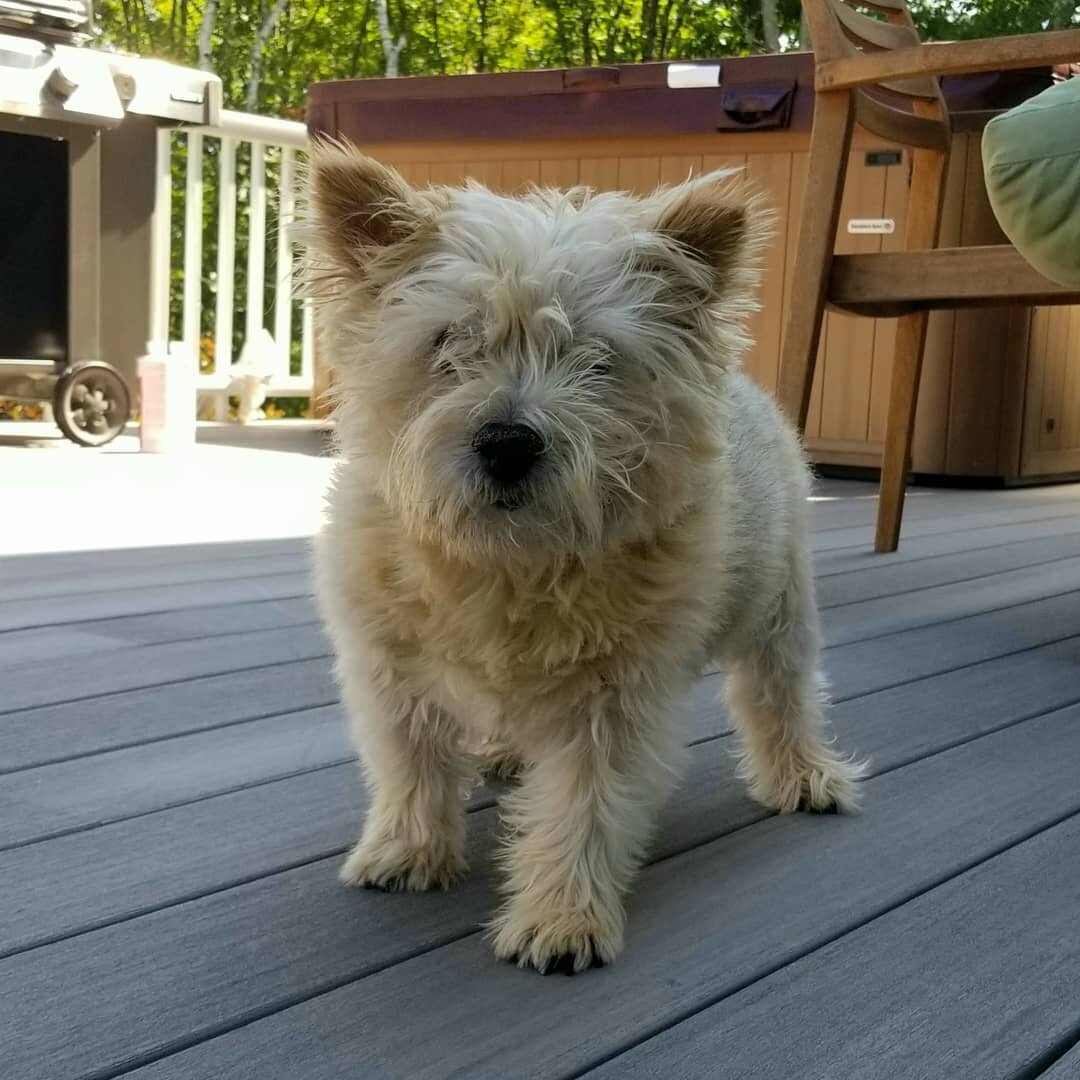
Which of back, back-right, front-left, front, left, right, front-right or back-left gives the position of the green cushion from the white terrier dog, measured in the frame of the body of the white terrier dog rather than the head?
back

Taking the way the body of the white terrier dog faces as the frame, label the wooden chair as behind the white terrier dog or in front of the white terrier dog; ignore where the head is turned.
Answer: behind

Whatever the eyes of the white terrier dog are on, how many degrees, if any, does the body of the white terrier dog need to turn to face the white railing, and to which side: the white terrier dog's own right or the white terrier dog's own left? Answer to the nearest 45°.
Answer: approximately 135° to the white terrier dog's own right

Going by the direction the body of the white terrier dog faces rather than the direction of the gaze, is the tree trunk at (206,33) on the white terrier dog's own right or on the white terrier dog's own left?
on the white terrier dog's own right

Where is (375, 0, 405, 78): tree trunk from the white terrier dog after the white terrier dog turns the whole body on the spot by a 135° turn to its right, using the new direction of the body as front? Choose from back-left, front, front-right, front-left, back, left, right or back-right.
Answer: front

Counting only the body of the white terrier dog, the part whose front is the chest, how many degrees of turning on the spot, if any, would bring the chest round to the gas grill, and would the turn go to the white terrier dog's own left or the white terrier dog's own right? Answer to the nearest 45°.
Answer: approximately 90° to the white terrier dog's own right

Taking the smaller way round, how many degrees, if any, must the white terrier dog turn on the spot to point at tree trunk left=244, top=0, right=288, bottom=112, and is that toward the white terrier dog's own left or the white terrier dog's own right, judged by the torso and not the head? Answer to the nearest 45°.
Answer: approximately 135° to the white terrier dog's own right

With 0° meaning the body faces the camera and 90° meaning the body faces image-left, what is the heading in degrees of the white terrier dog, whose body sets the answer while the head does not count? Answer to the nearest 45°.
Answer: approximately 45°

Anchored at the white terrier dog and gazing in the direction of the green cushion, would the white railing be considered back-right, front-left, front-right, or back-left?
front-left
